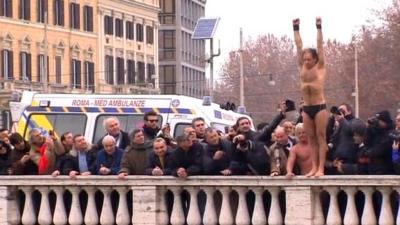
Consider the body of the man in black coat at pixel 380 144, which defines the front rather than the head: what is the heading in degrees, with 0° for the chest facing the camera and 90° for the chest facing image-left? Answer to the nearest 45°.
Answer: approximately 45°

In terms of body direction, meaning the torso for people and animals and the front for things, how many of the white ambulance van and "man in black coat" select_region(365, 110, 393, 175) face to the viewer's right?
1

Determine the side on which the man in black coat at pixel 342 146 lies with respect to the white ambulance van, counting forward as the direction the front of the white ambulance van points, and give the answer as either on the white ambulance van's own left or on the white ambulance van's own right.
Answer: on the white ambulance van's own right

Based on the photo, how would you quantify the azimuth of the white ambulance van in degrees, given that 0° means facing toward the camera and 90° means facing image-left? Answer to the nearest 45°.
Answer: approximately 270°

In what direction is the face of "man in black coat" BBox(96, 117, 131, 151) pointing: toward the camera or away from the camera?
toward the camera

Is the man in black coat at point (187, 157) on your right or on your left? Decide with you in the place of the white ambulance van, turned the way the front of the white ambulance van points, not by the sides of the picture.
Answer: on your right
